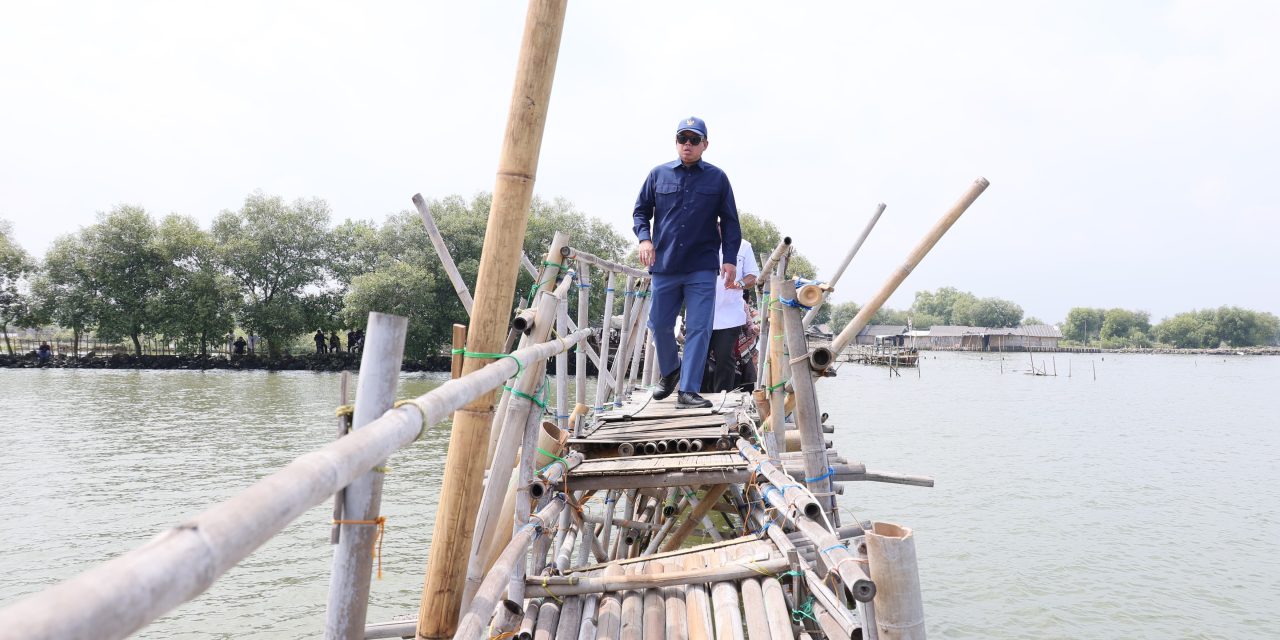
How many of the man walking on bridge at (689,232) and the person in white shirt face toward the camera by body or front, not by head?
2

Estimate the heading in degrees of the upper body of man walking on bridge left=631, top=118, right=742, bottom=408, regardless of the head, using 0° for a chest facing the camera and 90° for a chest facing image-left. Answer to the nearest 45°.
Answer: approximately 0°

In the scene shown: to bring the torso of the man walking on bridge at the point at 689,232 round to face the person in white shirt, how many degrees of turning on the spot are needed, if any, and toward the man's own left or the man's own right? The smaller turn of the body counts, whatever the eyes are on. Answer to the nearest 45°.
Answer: approximately 180°

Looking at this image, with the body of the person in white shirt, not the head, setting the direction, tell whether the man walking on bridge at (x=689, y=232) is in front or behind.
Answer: in front

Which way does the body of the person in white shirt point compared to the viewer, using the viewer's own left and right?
facing the viewer
